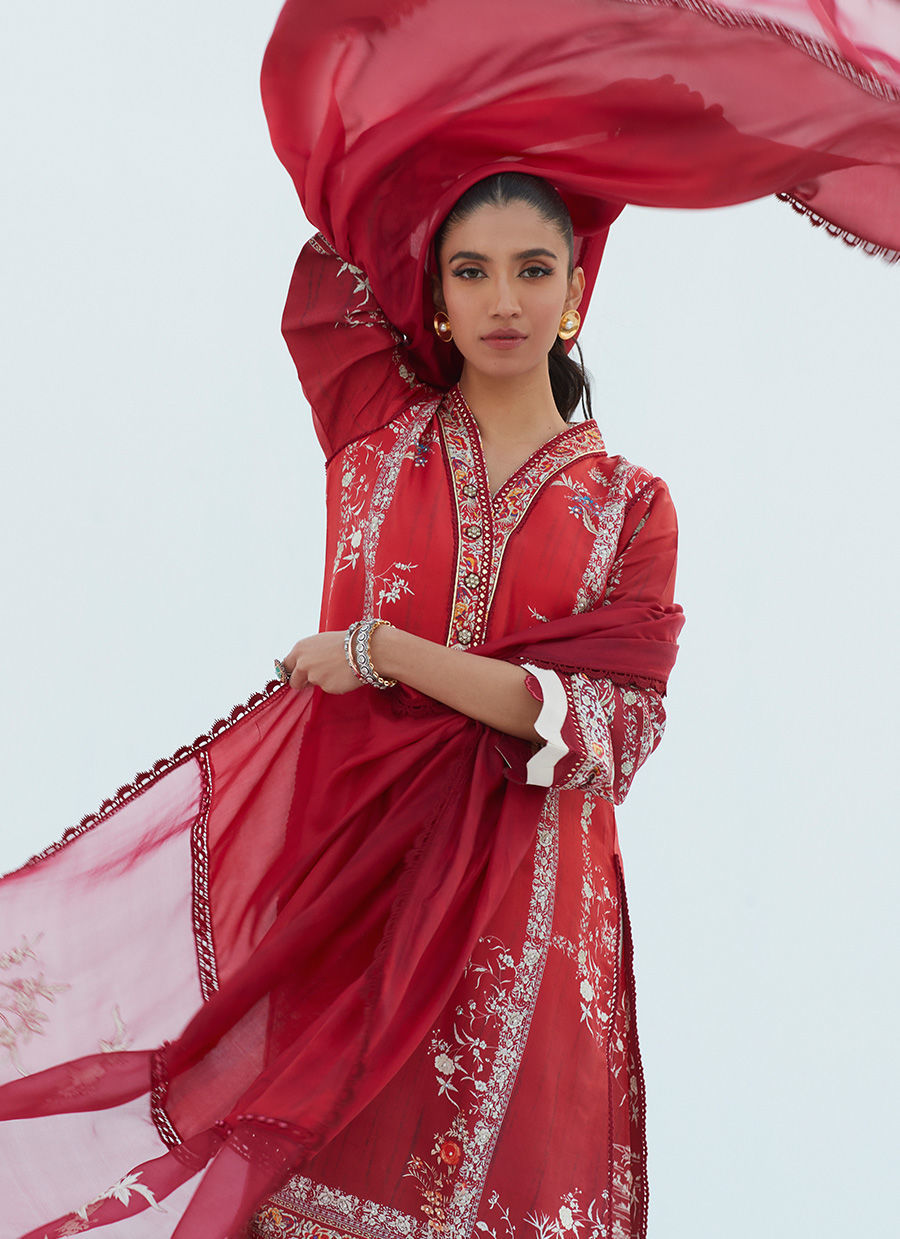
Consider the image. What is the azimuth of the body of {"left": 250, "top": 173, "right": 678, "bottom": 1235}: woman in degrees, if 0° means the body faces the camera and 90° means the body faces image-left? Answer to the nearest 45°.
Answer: approximately 0°

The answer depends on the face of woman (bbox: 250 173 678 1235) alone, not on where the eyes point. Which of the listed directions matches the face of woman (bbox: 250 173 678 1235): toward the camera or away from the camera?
toward the camera
